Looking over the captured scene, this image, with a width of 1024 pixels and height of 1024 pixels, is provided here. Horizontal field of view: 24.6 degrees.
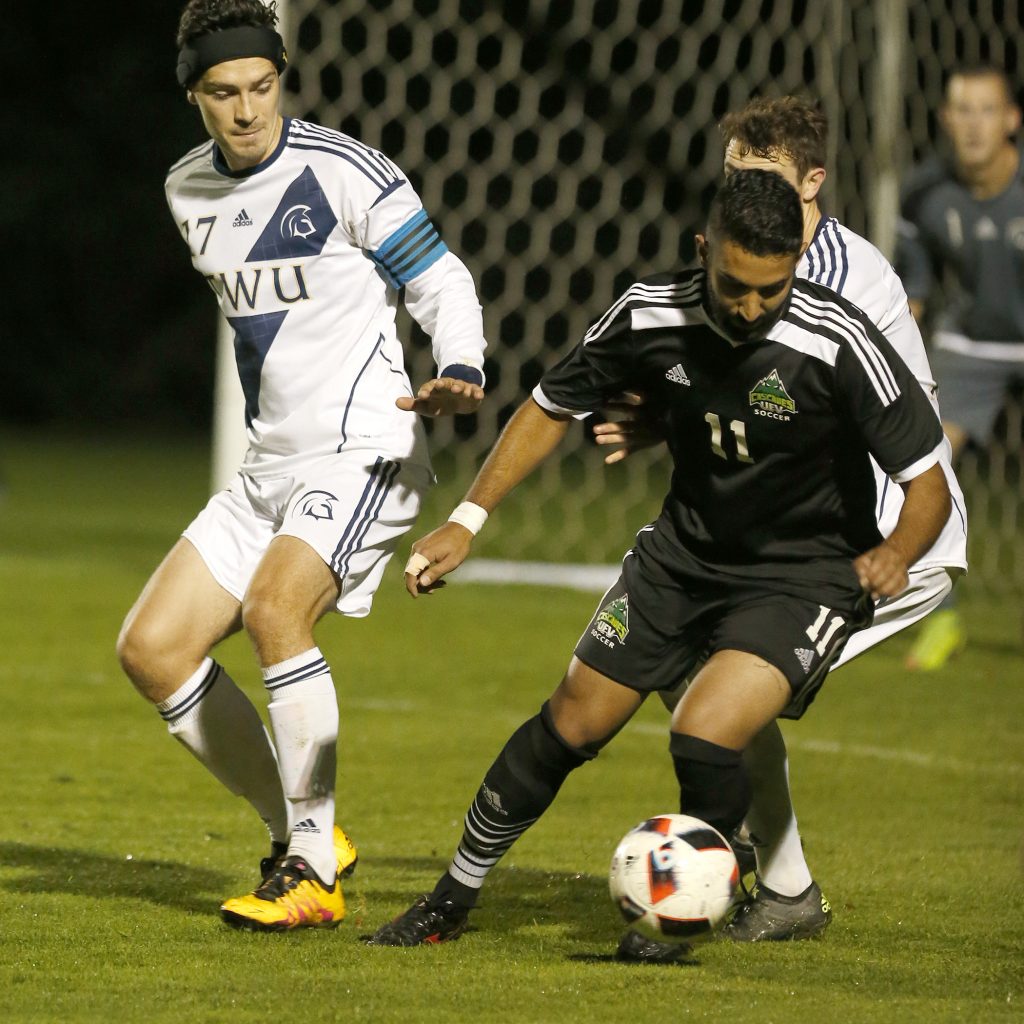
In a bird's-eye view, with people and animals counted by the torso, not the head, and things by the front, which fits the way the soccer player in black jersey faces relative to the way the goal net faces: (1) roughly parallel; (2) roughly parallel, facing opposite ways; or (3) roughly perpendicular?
roughly parallel

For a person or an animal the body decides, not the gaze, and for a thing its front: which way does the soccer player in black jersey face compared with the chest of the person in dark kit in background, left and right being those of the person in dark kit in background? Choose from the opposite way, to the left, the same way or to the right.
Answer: the same way

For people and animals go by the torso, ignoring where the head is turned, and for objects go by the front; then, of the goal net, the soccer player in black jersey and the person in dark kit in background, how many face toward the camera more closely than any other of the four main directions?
3

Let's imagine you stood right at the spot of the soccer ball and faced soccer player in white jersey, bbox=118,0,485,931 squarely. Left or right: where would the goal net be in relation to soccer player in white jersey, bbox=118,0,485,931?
right

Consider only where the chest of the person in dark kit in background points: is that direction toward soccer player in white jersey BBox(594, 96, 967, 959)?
yes

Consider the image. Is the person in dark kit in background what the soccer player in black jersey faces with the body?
no

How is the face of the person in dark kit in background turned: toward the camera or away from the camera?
toward the camera

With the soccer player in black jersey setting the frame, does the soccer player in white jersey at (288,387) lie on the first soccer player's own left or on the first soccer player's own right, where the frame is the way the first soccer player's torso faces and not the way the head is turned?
on the first soccer player's own right

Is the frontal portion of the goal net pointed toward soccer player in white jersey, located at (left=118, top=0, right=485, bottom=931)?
yes

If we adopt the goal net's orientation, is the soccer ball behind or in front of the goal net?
in front

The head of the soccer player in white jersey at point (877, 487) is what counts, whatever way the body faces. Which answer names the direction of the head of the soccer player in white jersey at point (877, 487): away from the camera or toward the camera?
toward the camera

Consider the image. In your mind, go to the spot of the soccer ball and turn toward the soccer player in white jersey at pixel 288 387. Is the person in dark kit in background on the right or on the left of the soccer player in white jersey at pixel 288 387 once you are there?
right

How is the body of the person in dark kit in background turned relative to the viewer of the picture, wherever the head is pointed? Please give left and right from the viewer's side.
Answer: facing the viewer

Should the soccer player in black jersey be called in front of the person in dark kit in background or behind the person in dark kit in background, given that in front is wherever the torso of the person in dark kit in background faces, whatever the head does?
in front
